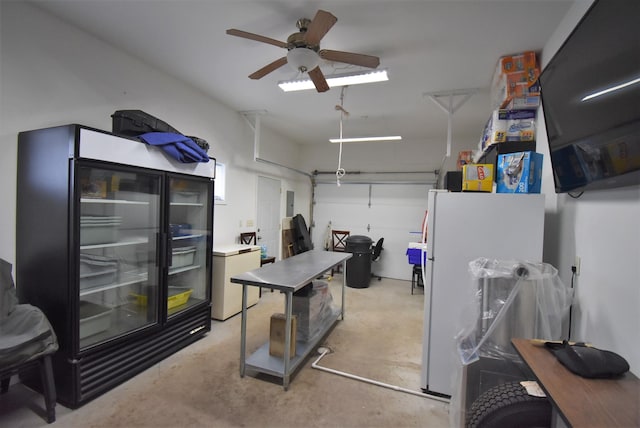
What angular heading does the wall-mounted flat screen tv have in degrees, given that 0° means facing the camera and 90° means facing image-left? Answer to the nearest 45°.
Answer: approximately 45°

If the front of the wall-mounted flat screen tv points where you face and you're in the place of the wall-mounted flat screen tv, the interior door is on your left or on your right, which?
on your right

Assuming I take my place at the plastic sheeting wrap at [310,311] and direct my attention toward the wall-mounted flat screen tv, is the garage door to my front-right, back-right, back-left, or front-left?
back-left

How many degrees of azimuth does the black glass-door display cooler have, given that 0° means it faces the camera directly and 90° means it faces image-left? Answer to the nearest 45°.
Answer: approximately 315°

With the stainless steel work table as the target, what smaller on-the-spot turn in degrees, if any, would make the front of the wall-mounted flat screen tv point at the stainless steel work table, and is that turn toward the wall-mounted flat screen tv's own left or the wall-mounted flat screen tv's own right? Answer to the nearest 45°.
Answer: approximately 45° to the wall-mounted flat screen tv's own right

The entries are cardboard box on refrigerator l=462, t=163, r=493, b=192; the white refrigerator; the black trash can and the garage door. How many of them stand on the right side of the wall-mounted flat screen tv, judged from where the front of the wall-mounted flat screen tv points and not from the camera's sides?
4
